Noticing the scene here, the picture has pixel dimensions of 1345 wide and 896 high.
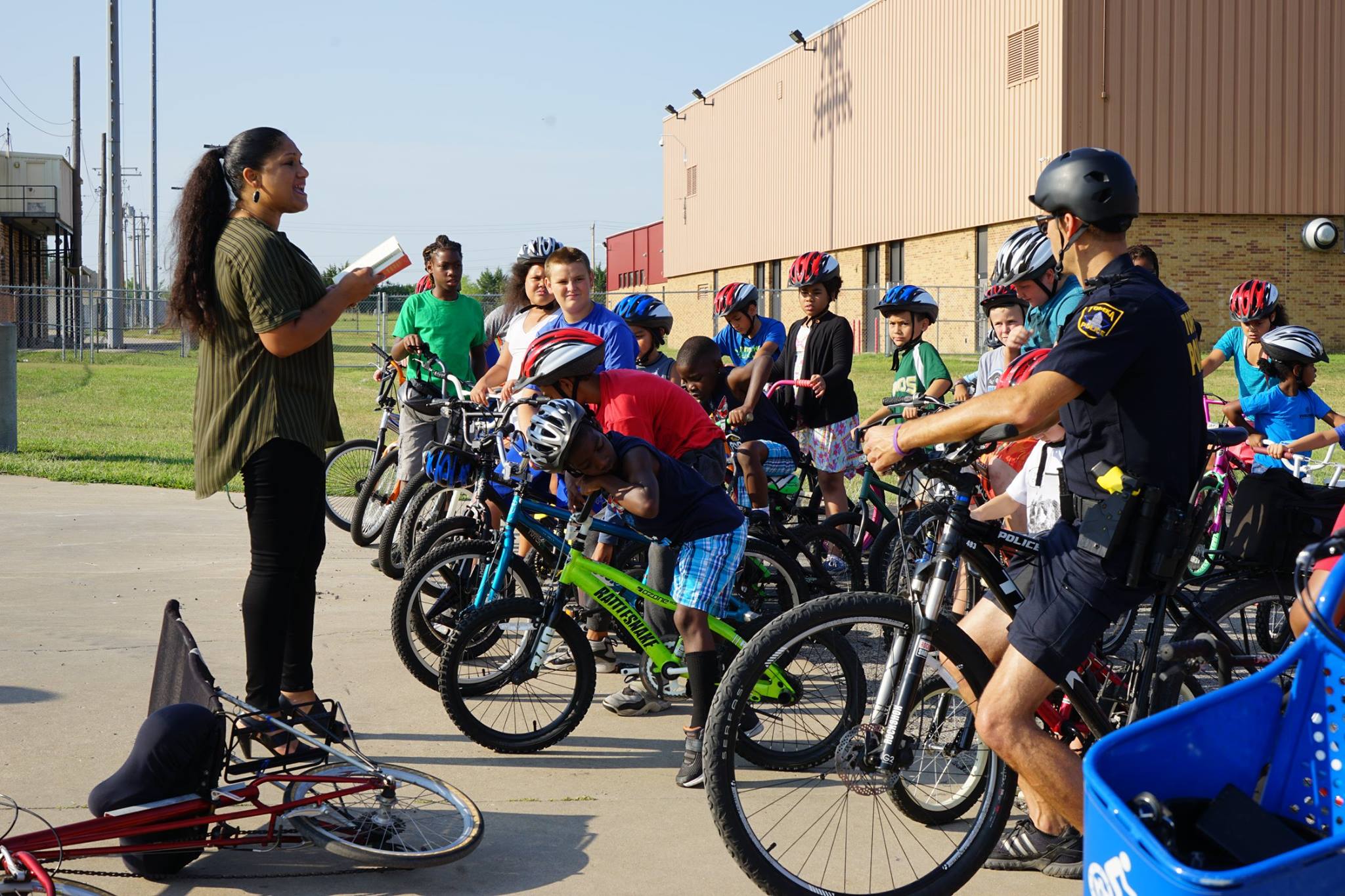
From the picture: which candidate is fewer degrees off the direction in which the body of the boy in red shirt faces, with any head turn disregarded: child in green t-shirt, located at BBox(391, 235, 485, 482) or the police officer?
the child in green t-shirt

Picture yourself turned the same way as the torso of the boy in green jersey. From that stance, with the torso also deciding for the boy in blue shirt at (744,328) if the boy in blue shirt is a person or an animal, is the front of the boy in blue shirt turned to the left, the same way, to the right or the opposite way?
the same way

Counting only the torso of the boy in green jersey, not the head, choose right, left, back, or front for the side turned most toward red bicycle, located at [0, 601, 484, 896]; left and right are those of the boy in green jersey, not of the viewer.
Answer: front

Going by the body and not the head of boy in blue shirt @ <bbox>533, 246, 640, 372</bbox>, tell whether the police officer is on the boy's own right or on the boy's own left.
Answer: on the boy's own left

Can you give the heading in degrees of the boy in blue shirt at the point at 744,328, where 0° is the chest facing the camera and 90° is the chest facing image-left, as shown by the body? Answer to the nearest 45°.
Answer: approximately 45°

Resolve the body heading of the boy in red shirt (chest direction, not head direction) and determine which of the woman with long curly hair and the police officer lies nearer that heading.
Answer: the woman with long curly hair

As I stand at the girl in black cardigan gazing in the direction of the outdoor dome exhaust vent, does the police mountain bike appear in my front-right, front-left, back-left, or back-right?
back-right

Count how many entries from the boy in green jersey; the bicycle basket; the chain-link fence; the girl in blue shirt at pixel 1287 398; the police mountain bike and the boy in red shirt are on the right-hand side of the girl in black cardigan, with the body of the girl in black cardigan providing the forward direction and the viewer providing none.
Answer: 1

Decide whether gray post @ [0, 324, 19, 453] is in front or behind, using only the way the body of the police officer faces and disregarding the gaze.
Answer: in front

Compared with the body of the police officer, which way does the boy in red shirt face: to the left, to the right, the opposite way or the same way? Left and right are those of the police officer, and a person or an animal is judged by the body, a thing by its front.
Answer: the same way

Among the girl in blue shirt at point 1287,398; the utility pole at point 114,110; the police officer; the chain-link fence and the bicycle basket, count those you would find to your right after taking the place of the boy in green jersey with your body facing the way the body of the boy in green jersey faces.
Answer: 2

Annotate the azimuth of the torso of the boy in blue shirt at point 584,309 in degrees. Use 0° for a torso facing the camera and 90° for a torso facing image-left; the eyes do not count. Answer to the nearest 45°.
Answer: approximately 45°

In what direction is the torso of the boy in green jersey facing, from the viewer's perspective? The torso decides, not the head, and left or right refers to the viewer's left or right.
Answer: facing the viewer and to the left of the viewer

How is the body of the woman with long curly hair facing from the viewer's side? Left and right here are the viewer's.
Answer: facing to the right of the viewer

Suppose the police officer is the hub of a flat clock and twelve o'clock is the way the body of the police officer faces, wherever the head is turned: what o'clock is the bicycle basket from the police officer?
The bicycle basket is roughly at 8 o'clock from the police officer.

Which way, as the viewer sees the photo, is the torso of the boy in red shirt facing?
to the viewer's left

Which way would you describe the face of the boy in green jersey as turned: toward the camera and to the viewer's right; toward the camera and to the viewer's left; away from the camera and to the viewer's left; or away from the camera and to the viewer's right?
toward the camera and to the viewer's left

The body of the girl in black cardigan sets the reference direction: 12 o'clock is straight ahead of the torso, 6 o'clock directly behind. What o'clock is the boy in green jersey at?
The boy in green jersey is roughly at 8 o'clock from the girl in black cardigan.
